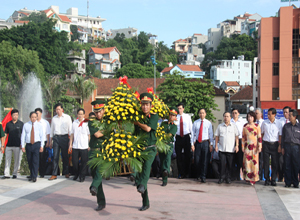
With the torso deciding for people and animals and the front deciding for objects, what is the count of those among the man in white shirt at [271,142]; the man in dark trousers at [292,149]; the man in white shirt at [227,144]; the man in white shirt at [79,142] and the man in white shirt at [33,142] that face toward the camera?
5

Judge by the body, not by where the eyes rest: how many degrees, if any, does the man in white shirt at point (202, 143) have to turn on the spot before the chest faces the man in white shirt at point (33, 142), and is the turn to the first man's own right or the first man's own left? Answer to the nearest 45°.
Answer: approximately 90° to the first man's own right

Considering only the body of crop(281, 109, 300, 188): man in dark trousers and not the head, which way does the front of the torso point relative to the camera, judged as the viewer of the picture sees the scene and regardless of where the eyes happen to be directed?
toward the camera

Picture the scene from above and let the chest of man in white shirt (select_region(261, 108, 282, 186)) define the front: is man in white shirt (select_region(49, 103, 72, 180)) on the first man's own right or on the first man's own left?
on the first man's own right

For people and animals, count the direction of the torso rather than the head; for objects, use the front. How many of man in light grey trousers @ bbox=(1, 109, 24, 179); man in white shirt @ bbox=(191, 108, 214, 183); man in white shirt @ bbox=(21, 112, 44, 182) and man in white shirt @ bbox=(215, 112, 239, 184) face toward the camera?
4

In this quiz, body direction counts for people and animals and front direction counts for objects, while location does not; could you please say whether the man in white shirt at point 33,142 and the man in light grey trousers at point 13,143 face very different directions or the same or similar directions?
same or similar directions

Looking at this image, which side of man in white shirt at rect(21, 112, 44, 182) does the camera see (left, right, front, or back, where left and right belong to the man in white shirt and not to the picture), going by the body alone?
front

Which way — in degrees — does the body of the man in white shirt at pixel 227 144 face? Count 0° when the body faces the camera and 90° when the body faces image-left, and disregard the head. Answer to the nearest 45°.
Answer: approximately 0°

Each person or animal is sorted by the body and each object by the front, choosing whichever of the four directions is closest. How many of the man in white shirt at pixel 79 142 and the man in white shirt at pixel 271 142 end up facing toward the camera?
2

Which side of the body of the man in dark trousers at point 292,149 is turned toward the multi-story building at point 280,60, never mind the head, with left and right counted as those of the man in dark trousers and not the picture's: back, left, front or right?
back

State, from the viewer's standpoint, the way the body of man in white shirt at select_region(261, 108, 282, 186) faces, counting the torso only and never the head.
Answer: toward the camera

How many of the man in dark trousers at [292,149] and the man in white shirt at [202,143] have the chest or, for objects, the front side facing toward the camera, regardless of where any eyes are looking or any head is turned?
2

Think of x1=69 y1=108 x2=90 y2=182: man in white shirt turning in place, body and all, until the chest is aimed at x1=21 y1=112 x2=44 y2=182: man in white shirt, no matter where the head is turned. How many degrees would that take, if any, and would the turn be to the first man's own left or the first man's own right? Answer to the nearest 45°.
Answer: approximately 90° to the first man's own right

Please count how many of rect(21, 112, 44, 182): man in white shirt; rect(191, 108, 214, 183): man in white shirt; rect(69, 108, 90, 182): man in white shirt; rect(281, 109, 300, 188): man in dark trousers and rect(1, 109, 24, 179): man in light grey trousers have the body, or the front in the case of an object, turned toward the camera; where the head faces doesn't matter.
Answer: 5

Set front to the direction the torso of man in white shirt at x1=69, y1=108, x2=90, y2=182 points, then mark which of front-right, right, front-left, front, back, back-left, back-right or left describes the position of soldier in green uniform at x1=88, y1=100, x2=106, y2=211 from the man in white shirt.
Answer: front

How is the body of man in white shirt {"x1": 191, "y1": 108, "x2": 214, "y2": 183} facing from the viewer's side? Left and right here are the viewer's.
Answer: facing the viewer
